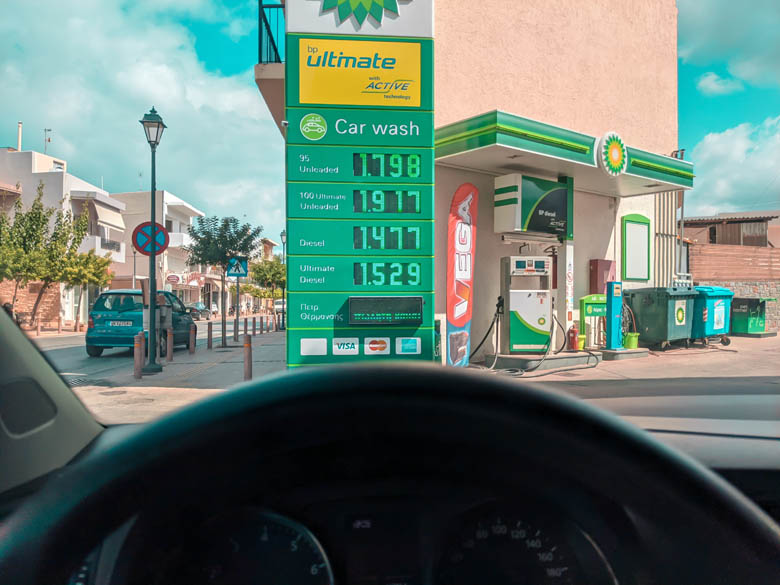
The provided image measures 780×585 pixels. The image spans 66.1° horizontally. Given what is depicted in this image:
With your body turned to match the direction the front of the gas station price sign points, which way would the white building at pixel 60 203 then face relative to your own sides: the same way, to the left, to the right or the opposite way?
to the left

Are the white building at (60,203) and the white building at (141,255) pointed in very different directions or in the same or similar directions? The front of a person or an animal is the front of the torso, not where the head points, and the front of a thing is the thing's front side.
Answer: same or similar directions

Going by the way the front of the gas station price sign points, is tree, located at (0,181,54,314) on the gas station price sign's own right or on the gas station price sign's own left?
on the gas station price sign's own right

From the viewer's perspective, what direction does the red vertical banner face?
toward the camera

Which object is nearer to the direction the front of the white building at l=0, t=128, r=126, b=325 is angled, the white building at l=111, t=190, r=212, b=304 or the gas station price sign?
the gas station price sign

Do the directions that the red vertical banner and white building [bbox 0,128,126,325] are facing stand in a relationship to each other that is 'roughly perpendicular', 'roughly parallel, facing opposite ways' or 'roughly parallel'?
roughly perpendicular

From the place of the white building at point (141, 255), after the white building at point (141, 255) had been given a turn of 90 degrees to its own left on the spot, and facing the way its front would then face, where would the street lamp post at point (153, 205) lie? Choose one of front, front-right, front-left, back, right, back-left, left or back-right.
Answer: back-right

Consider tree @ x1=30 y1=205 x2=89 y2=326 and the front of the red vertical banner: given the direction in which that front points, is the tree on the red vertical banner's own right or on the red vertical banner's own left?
on the red vertical banner's own right

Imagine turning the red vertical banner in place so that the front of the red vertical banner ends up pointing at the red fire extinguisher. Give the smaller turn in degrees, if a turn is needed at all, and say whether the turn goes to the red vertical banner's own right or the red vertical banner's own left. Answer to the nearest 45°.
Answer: approximately 135° to the red vertical banner's own left

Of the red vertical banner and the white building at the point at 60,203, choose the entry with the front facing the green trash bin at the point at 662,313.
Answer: the white building

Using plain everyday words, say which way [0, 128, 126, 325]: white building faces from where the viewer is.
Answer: facing the viewer and to the right of the viewer

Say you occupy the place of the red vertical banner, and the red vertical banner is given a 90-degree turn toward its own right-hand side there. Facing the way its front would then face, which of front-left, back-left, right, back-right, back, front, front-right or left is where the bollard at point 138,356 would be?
front

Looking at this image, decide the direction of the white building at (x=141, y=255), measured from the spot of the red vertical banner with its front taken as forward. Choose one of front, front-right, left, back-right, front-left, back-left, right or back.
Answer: back-right

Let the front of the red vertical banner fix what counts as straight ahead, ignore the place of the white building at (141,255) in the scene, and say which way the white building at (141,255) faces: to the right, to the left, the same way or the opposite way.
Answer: to the left

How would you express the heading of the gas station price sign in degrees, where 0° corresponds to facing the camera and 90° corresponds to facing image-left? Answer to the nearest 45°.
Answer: approximately 0°

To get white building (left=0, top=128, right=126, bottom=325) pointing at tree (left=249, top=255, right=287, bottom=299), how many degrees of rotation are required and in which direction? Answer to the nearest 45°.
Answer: approximately 90° to its left

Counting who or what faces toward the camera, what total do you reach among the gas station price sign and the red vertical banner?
2

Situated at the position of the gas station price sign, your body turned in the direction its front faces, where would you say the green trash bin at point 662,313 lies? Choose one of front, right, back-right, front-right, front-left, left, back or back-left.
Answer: back-left

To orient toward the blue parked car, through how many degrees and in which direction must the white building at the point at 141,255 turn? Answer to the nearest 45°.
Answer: approximately 45° to its right

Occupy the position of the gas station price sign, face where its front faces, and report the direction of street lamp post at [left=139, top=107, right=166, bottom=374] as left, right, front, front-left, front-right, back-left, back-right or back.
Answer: back-right
